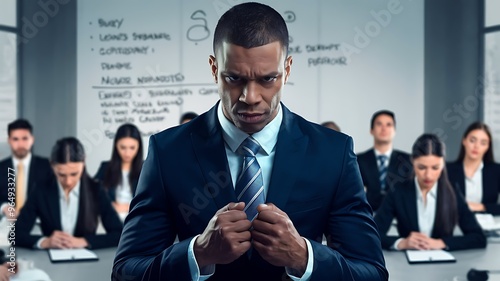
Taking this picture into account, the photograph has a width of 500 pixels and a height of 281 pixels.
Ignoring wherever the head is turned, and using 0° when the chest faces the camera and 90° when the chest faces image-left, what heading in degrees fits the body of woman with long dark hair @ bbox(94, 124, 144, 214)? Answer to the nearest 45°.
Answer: approximately 0°

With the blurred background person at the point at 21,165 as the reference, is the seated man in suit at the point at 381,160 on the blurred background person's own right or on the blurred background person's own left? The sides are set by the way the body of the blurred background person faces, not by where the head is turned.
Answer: on the blurred background person's own left

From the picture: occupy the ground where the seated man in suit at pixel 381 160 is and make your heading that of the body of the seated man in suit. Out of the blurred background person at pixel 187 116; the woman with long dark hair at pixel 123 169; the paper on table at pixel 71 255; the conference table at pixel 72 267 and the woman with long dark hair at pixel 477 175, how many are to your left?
1

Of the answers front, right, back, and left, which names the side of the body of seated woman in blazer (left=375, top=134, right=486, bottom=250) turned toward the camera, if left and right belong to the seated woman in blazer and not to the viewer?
front

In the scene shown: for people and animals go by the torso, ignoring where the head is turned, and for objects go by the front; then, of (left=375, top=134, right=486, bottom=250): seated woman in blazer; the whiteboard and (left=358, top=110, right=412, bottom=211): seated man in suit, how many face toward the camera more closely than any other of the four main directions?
3

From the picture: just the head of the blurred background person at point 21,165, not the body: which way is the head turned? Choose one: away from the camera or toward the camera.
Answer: toward the camera

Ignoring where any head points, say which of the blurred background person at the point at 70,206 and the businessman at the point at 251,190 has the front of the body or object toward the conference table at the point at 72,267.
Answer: the blurred background person

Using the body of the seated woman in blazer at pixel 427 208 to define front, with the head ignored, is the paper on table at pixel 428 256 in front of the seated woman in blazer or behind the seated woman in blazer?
in front

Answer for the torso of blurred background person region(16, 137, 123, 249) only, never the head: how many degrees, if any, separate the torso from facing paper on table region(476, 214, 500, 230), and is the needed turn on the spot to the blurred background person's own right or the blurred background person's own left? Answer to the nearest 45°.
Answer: approximately 90° to the blurred background person's own left

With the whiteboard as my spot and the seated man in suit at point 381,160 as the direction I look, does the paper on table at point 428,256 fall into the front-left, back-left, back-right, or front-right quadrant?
front-right

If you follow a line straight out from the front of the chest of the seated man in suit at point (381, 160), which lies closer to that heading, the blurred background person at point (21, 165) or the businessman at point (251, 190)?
the businessman

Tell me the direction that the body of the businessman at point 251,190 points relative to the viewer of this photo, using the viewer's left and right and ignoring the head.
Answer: facing the viewer

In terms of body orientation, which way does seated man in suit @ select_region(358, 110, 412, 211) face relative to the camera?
toward the camera

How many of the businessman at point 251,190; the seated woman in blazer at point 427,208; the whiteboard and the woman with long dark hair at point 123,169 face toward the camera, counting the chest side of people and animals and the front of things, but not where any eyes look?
4

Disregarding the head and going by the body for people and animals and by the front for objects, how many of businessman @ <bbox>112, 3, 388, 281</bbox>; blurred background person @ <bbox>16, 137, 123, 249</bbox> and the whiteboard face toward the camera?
3
